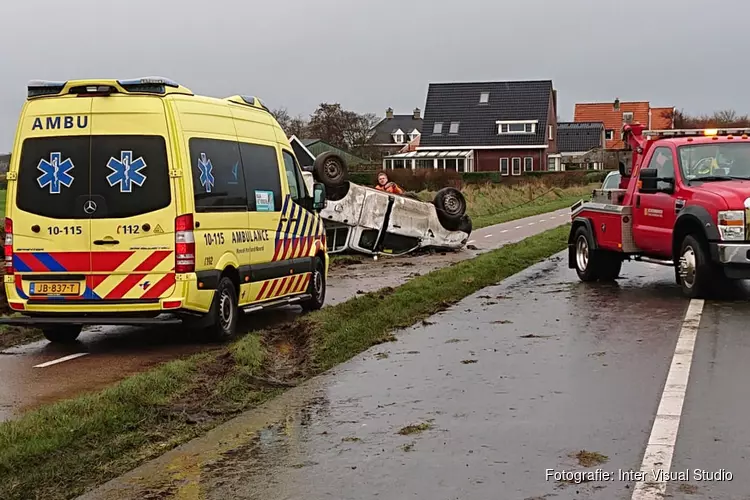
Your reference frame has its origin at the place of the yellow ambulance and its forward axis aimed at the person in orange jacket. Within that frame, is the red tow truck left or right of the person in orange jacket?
right

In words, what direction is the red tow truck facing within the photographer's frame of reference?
facing the viewer and to the right of the viewer

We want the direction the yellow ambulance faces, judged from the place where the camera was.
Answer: facing away from the viewer and to the right of the viewer

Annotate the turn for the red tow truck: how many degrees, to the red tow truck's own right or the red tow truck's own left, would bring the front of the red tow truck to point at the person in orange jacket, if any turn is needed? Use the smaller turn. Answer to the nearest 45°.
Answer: approximately 180°

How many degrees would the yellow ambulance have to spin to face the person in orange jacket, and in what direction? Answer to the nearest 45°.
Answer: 0° — it already faces them

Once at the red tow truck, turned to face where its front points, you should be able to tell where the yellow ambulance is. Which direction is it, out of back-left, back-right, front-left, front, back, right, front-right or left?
right

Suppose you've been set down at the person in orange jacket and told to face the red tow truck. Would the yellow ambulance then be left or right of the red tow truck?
right

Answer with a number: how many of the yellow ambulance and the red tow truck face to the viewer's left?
0

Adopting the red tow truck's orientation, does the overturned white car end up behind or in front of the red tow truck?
behind
